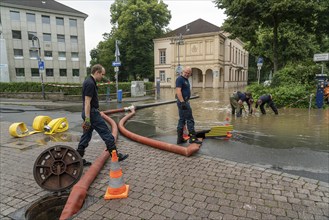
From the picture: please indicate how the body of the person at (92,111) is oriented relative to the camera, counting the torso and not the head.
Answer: to the viewer's right

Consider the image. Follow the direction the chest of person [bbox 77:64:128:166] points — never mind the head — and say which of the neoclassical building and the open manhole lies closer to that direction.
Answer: the neoclassical building

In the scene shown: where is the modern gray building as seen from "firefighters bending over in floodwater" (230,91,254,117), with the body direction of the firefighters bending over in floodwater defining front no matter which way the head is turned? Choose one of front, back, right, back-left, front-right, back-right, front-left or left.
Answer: back-left

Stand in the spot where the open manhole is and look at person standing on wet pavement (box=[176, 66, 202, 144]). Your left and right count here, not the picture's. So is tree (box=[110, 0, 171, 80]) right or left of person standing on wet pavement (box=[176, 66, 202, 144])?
left

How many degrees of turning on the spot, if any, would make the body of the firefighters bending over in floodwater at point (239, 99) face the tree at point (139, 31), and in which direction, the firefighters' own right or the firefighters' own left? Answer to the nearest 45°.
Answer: approximately 135° to the firefighters' own left

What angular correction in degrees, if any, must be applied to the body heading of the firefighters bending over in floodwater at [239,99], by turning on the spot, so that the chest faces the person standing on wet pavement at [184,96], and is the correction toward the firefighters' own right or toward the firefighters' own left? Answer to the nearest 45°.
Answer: approximately 90° to the firefighters' own right

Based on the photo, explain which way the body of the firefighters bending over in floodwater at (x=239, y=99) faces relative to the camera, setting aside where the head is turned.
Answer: to the viewer's right

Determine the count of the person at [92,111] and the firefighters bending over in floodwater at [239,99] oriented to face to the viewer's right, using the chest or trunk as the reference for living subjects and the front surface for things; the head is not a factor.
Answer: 2
